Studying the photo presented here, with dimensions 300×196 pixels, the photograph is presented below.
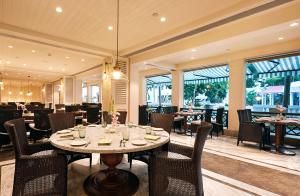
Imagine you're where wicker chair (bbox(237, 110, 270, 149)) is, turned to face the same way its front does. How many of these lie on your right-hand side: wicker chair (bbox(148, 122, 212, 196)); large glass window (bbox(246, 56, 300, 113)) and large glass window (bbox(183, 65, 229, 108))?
1

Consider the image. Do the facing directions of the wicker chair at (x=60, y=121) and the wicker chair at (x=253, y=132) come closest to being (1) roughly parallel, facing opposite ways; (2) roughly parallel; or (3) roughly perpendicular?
roughly parallel

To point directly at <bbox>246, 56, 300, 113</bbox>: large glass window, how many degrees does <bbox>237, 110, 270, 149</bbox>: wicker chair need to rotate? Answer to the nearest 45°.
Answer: approximately 90° to its left

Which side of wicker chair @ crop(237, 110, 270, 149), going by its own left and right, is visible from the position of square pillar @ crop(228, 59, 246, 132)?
left

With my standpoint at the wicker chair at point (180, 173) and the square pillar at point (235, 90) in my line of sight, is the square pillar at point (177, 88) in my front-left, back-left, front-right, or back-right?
front-left

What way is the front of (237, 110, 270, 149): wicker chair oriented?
to the viewer's right

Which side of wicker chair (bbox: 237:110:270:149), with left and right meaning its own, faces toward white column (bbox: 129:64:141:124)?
back

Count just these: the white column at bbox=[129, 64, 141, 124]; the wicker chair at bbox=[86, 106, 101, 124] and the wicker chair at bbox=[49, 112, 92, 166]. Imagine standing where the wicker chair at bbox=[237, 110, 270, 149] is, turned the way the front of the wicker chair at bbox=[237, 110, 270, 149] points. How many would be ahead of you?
0

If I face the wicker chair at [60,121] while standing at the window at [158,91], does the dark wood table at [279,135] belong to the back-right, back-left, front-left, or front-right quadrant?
front-left

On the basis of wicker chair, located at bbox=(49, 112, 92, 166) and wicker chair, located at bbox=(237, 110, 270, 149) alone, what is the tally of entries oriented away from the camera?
0

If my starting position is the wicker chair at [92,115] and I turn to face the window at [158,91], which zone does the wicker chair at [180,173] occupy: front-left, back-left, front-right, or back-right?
back-right

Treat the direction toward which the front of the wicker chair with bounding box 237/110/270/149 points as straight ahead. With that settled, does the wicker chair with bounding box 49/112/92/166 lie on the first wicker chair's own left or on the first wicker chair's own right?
on the first wicker chair's own right

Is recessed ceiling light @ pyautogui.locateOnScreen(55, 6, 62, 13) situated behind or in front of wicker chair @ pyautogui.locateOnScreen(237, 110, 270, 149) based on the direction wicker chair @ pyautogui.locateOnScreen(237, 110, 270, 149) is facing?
behind

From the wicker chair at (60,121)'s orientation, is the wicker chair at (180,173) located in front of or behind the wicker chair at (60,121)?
in front

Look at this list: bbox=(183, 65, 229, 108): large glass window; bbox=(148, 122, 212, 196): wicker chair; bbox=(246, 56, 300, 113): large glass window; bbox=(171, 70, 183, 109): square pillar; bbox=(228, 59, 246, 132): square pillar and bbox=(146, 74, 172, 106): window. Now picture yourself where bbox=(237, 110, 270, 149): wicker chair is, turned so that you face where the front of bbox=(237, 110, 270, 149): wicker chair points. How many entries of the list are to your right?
1
